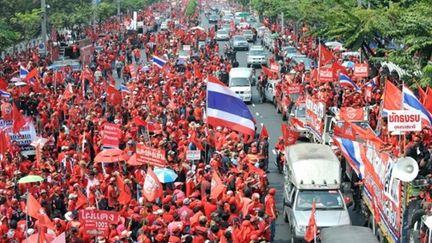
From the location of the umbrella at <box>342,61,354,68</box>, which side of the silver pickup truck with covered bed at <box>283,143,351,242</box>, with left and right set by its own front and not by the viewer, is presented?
back

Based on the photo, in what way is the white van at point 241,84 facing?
toward the camera

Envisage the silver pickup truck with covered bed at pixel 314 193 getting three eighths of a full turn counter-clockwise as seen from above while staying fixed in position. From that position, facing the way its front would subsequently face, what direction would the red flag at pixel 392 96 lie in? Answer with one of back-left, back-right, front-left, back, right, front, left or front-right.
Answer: front

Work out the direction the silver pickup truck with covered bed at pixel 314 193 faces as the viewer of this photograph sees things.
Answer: facing the viewer

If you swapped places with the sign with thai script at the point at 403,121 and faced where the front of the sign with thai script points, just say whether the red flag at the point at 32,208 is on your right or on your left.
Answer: on your right

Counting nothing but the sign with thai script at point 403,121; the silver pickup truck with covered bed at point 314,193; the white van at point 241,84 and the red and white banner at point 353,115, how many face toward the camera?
4

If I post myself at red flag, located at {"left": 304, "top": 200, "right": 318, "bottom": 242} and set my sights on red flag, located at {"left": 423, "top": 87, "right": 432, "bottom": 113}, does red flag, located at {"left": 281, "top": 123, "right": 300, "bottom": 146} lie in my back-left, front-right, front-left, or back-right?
front-left

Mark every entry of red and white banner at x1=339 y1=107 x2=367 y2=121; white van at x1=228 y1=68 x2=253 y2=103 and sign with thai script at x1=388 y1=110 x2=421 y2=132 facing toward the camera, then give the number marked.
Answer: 3

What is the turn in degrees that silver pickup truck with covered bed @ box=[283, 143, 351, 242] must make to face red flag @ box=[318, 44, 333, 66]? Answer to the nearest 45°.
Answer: approximately 180°

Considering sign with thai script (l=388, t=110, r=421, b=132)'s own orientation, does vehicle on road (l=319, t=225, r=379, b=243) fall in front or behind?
in front

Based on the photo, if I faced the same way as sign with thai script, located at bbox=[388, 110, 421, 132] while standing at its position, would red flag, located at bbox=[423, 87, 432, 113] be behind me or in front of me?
behind

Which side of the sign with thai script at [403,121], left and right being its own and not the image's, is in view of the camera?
front

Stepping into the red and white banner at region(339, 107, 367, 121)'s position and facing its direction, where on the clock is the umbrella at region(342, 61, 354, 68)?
The umbrella is roughly at 6 o'clock from the red and white banner.

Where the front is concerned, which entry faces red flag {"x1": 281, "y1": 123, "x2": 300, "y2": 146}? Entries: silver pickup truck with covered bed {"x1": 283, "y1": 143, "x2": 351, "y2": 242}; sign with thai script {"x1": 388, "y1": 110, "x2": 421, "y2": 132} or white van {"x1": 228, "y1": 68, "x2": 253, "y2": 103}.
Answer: white van {"x1": 228, "y1": 68, "x2": 253, "y2": 103}

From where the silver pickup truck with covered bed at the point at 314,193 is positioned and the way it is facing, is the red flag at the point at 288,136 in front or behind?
behind

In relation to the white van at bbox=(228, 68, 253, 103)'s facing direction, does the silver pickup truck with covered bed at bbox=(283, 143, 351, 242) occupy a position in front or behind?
in front

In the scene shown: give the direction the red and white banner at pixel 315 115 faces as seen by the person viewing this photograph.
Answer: facing the viewer and to the left of the viewer

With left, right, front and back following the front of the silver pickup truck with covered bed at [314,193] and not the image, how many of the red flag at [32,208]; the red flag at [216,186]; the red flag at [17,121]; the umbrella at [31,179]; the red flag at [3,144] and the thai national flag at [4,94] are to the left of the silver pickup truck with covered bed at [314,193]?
0

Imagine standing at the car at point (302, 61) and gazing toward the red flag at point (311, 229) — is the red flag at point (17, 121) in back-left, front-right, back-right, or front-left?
front-right
